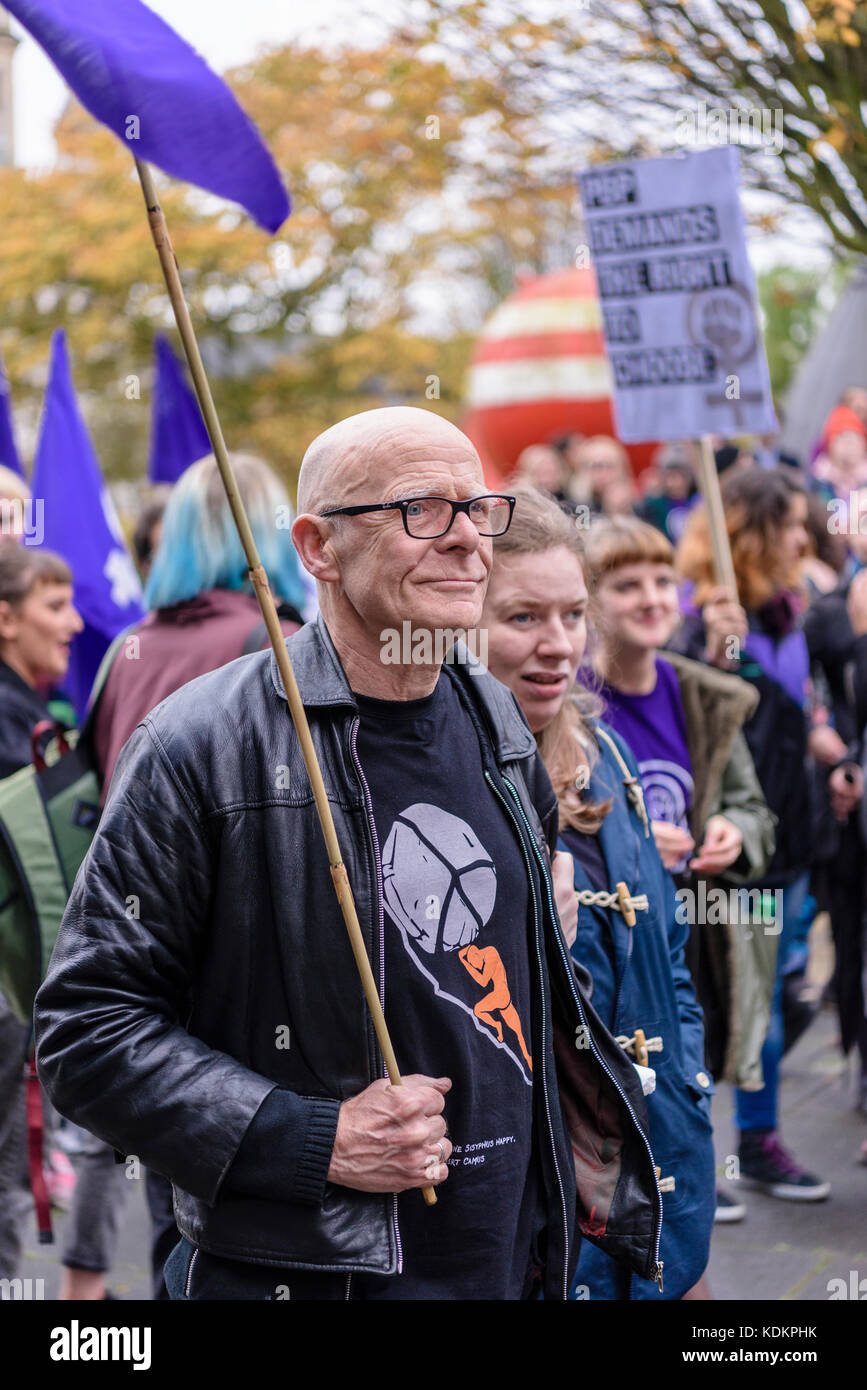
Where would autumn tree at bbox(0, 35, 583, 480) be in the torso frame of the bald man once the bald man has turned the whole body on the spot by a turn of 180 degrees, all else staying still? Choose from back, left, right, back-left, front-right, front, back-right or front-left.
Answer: front-right

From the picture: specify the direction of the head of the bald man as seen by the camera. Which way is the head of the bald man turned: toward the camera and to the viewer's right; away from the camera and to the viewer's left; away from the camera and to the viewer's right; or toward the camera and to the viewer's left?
toward the camera and to the viewer's right

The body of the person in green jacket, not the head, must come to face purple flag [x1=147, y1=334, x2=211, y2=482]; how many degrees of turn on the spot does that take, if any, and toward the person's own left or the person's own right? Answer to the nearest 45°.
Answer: approximately 135° to the person's own right

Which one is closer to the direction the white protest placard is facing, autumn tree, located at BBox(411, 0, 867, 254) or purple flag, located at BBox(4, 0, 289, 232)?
the purple flag

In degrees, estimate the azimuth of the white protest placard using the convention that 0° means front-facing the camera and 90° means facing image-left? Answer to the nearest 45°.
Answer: approximately 0°

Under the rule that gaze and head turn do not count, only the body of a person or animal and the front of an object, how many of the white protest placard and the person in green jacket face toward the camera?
2

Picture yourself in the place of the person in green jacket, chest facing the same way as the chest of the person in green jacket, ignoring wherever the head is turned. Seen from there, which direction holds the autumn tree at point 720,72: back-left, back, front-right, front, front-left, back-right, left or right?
back
